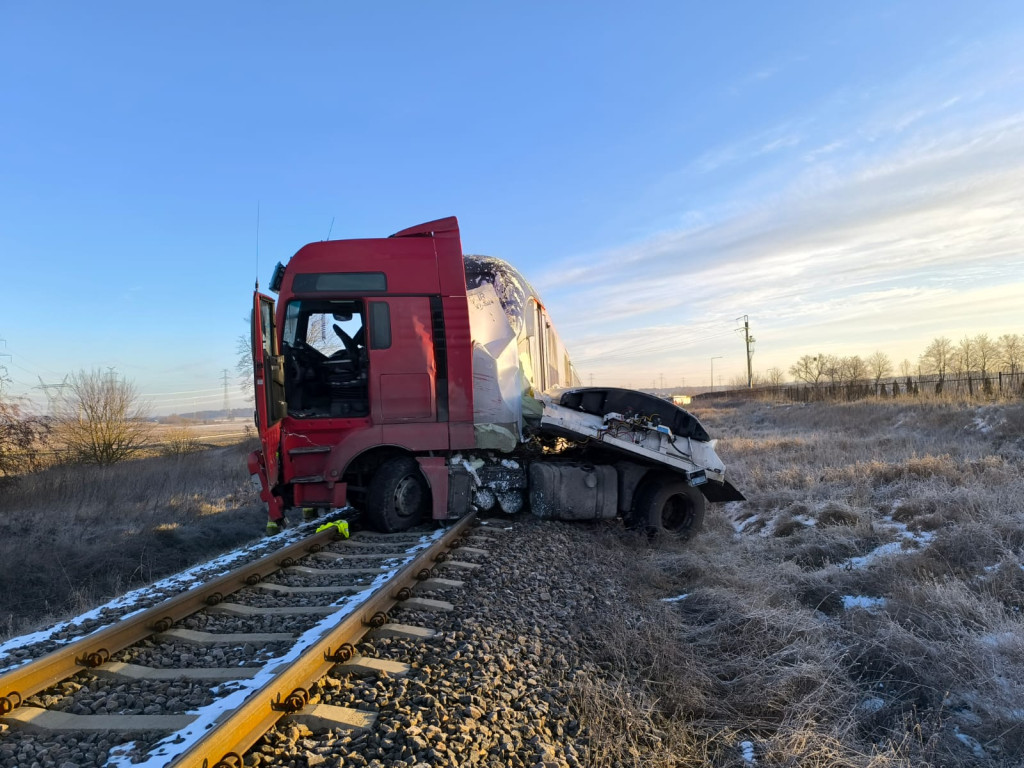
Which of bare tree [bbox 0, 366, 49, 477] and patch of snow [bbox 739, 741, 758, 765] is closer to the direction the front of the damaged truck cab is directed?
the bare tree

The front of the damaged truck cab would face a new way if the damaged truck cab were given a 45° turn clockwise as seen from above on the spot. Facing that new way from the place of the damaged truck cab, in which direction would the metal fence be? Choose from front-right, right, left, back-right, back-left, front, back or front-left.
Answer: right

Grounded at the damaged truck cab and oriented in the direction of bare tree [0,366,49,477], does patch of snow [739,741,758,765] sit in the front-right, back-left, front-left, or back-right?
back-left

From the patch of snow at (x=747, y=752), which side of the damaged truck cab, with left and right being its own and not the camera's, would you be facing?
left

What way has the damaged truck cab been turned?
to the viewer's left
